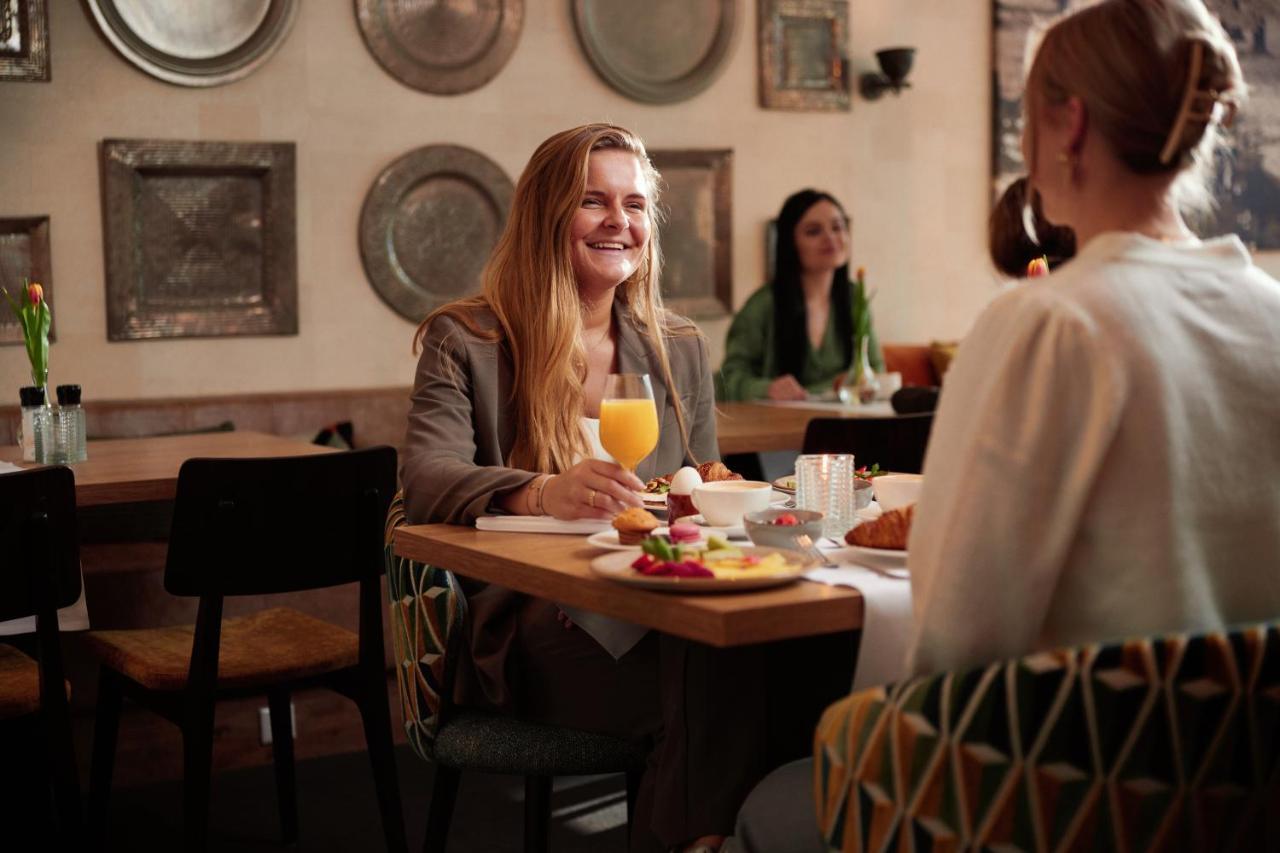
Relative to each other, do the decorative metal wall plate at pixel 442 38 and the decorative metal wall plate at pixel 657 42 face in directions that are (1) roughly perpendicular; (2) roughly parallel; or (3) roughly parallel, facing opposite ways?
roughly parallel

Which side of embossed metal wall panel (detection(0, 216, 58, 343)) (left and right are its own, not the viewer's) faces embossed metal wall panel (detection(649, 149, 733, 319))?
left

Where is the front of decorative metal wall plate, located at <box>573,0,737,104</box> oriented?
toward the camera

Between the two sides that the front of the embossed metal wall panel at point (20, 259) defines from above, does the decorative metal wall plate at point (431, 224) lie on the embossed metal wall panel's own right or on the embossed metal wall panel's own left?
on the embossed metal wall panel's own left

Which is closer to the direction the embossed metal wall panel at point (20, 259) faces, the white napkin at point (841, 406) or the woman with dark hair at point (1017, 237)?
the woman with dark hair

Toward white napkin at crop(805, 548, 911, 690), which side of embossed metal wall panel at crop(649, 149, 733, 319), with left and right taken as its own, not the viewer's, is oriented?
front

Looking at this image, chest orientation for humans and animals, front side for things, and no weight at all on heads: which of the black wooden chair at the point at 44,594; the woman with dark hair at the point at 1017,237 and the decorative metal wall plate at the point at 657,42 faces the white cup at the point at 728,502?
the decorative metal wall plate

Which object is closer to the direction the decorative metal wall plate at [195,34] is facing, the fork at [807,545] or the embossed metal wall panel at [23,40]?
the fork

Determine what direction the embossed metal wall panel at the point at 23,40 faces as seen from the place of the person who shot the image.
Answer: facing the viewer

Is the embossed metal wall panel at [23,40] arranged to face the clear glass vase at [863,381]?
no

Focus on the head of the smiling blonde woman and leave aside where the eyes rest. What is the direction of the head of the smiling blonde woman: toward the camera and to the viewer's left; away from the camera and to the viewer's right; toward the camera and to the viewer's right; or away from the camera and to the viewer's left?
toward the camera and to the viewer's right

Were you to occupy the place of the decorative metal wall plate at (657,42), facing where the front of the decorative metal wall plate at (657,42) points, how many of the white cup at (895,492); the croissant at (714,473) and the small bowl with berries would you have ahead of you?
3
